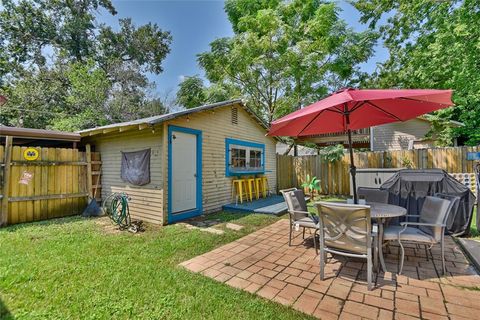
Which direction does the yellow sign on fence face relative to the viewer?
toward the camera

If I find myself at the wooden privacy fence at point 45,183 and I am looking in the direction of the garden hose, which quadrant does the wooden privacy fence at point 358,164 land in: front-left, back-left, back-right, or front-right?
front-left

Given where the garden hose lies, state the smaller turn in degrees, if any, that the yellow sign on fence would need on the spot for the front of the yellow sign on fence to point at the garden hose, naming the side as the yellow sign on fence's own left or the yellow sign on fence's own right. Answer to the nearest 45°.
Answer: approximately 45° to the yellow sign on fence's own left

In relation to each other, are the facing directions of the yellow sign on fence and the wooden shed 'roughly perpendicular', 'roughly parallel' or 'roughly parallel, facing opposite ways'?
roughly parallel

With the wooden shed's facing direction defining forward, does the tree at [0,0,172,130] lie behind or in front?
behind

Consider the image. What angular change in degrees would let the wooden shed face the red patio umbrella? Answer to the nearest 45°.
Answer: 0° — it already faces it

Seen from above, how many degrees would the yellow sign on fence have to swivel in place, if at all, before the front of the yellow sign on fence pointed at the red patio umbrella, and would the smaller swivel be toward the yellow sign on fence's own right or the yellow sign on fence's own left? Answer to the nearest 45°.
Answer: approximately 45° to the yellow sign on fence's own left

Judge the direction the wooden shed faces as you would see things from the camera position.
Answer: facing the viewer and to the right of the viewer

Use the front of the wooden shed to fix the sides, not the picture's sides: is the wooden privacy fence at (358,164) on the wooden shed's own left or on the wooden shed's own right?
on the wooden shed's own left

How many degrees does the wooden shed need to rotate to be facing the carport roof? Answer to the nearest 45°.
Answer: approximately 135° to its right

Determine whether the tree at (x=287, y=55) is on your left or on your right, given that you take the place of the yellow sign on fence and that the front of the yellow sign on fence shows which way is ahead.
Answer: on your left

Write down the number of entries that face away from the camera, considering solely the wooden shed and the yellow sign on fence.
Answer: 0
